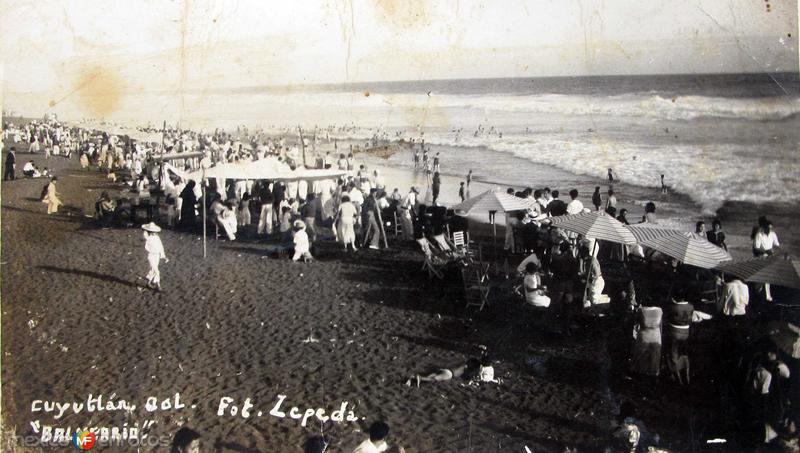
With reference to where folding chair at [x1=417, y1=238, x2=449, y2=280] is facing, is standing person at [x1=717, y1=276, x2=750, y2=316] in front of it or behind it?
in front

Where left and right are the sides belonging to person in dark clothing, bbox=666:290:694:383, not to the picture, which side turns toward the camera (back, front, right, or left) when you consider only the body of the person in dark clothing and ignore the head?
back

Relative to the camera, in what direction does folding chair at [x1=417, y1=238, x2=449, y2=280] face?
facing to the right of the viewer

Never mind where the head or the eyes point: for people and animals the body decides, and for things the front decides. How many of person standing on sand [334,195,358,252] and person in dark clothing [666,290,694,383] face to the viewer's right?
0
